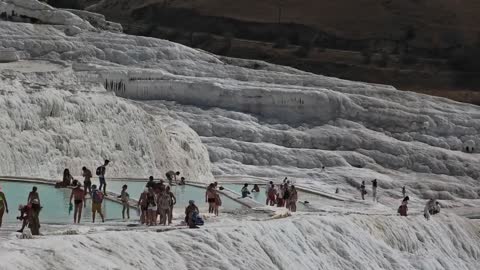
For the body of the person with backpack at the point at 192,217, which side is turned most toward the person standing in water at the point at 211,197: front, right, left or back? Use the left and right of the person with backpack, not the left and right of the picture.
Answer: front

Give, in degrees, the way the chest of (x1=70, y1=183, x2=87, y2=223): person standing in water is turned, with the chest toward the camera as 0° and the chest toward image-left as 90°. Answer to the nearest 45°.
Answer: approximately 180°

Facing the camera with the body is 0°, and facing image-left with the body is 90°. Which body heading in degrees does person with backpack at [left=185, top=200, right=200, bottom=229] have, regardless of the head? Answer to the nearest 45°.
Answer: approximately 180°

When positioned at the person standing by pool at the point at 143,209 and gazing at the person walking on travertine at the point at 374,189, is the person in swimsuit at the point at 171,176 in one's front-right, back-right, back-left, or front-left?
front-left

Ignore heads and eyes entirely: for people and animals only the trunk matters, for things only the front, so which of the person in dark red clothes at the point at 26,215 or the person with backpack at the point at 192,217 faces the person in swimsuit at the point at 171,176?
the person with backpack

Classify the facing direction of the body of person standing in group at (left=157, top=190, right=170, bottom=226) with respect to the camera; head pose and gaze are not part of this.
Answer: away from the camera

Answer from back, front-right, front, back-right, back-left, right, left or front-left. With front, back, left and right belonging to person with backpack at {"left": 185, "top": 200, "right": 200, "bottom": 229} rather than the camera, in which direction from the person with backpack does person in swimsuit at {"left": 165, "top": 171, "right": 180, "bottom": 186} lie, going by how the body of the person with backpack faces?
front

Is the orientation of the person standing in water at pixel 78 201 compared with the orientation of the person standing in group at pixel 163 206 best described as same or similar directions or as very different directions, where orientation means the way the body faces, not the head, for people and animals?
same or similar directions

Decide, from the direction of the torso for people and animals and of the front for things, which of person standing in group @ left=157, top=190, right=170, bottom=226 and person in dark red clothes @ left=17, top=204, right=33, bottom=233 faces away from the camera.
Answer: person standing in group @ left=157, top=190, right=170, bottom=226
